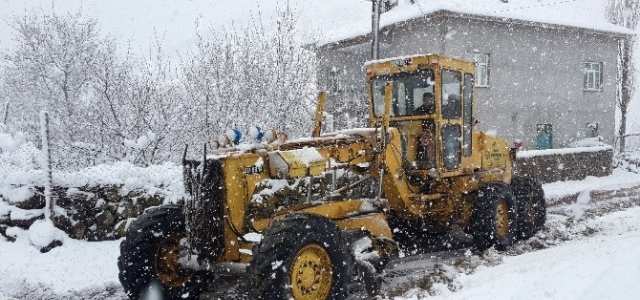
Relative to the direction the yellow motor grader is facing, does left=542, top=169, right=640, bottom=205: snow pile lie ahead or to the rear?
to the rear

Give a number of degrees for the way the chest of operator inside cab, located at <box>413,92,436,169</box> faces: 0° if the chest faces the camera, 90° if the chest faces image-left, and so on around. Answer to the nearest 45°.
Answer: approximately 45°

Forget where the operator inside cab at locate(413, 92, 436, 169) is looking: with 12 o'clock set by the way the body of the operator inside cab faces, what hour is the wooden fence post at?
The wooden fence post is roughly at 1 o'clock from the operator inside cab.

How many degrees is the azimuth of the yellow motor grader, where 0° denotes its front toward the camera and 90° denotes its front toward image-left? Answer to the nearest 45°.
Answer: approximately 45°

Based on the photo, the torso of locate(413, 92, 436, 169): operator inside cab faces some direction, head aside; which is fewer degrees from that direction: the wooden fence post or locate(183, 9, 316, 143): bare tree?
the wooden fence post

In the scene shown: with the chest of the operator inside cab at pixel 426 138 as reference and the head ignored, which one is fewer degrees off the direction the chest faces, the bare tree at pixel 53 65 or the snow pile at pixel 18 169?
the snow pile

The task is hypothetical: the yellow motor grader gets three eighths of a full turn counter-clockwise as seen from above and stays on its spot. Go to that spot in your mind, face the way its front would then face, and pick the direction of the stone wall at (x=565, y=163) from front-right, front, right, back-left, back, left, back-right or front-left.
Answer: front-left

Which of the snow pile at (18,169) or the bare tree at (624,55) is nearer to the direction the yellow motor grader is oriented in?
the snow pile

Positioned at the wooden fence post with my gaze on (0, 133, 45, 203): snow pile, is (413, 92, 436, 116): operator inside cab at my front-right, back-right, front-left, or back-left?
back-right

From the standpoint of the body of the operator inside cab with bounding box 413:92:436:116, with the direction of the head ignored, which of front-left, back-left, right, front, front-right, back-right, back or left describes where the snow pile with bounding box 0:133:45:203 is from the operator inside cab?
front-right

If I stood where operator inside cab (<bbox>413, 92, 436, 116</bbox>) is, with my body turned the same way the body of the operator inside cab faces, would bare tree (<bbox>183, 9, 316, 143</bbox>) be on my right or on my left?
on my right

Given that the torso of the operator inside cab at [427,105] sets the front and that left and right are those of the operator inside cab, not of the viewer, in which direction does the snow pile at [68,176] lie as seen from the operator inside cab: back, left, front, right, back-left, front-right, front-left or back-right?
front-right

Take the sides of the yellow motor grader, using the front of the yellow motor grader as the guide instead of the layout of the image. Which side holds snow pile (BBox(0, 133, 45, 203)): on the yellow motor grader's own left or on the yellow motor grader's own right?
on the yellow motor grader's own right

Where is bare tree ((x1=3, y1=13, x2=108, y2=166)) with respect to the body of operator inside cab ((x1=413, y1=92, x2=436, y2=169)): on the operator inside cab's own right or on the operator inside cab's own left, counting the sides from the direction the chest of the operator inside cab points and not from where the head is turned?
on the operator inside cab's own right
